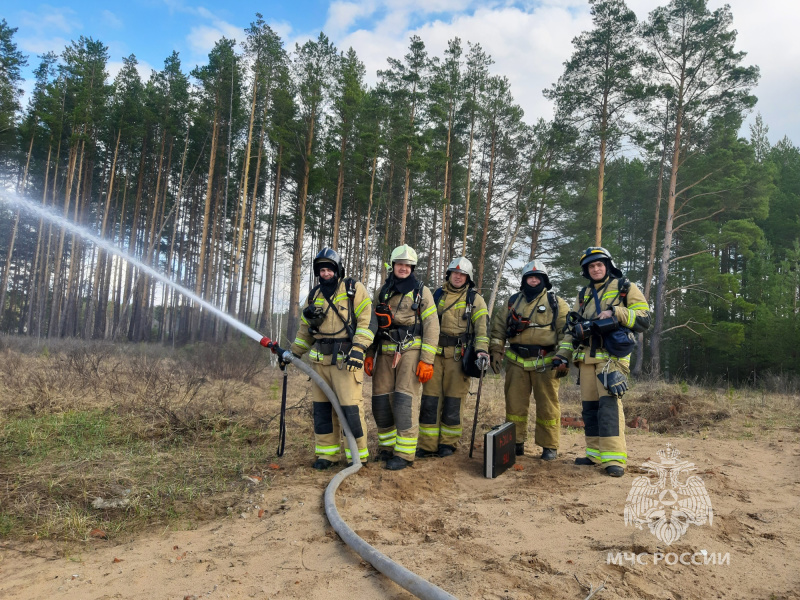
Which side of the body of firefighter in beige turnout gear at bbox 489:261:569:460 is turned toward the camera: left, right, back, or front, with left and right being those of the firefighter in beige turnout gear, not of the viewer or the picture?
front

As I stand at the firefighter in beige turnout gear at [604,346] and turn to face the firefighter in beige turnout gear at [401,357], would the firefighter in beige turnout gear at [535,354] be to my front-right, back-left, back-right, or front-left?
front-right

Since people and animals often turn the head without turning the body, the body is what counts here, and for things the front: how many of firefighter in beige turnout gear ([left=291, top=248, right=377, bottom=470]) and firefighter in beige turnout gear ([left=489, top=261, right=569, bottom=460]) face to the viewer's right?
0

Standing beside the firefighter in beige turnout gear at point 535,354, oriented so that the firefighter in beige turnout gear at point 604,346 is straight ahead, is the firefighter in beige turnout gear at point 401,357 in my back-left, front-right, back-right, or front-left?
back-right

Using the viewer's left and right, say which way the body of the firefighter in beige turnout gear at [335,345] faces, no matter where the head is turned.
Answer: facing the viewer and to the left of the viewer

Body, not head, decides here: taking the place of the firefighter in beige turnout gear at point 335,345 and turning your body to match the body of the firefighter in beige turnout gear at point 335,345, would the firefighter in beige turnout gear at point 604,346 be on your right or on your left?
on your left

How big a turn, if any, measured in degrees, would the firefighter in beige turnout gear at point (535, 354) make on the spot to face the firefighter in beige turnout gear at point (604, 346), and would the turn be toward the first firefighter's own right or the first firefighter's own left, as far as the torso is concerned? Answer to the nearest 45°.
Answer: approximately 45° to the first firefighter's own left
